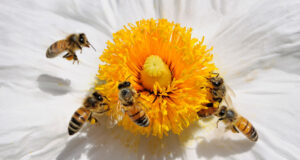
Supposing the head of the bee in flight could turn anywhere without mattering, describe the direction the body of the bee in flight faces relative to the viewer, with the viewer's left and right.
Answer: facing to the right of the viewer
